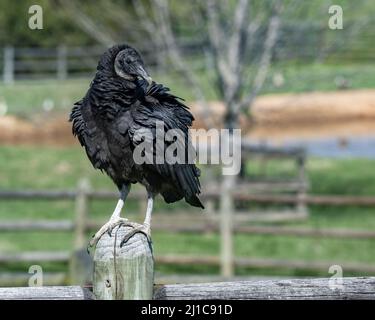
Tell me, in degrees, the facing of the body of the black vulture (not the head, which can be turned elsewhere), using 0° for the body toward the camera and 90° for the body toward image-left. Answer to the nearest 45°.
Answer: approximately 45°

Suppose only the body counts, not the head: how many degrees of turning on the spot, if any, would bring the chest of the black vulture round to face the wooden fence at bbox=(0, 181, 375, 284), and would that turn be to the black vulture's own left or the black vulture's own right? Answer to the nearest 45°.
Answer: approximately 135° to the black vulture's own right

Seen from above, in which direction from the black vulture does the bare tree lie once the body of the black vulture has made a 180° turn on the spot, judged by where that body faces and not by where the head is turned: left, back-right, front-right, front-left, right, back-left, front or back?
front-left

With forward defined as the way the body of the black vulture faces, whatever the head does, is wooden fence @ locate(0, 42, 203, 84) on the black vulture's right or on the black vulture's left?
on the black vulture's right
